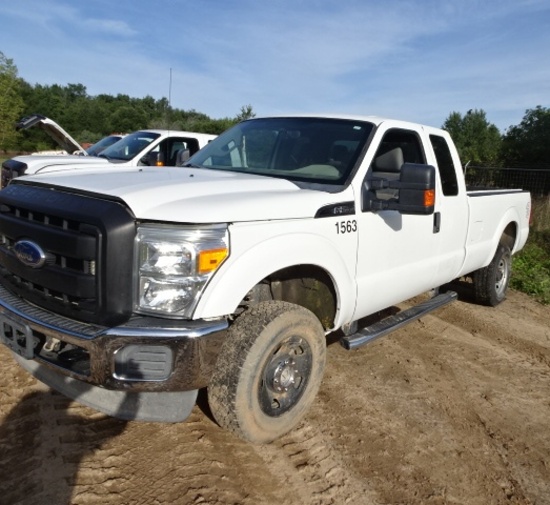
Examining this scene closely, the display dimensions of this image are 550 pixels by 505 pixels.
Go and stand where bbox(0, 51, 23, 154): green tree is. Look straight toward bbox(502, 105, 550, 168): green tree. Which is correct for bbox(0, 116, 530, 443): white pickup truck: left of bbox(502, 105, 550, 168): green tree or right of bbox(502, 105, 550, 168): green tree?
right

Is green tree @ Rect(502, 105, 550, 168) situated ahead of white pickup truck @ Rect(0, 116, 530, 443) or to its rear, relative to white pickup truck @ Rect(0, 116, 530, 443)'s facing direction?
to the rear

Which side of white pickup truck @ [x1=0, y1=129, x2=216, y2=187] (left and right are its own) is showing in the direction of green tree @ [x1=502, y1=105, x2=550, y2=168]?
back

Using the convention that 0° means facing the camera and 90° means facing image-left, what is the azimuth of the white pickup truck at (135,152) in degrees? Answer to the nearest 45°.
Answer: approximately 45°

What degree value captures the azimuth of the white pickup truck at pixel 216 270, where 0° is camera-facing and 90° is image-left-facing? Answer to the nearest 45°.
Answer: approximately 45°

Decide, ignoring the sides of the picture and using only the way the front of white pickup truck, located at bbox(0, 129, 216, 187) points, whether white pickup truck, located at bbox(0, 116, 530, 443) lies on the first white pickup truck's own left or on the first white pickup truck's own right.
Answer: on the first white pickup truck's own left

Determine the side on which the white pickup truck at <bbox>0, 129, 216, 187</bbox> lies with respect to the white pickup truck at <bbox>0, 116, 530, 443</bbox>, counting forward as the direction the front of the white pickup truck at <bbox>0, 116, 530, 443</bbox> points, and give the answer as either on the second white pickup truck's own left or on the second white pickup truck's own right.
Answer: on the second white pickup truck's own right

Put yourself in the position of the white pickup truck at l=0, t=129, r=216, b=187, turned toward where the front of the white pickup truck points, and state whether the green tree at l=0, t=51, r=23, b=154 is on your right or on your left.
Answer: on your right

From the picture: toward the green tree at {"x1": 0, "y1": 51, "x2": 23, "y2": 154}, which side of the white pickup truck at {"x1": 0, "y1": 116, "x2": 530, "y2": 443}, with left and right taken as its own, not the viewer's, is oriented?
right

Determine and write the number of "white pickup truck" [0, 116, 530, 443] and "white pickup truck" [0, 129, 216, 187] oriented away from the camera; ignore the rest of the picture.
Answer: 0
